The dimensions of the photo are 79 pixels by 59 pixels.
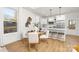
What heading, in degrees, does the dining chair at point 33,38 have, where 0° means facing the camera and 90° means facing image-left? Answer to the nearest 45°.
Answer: approximately 180°
